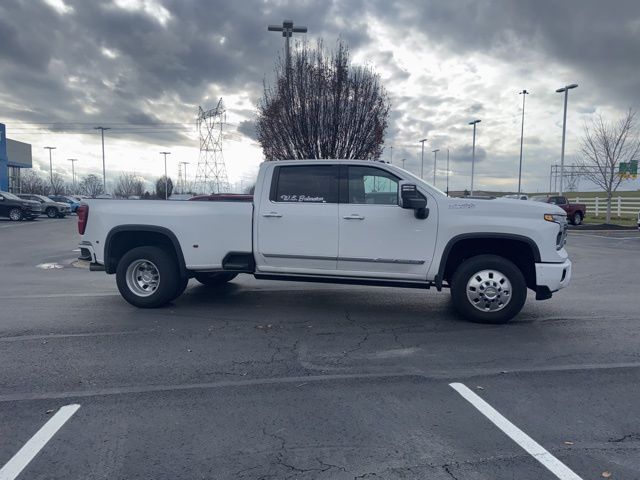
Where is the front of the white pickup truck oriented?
to the viewer's right

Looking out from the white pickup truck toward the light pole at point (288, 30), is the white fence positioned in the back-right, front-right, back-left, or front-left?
front-right

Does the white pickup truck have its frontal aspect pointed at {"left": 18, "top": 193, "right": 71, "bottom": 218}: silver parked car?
no

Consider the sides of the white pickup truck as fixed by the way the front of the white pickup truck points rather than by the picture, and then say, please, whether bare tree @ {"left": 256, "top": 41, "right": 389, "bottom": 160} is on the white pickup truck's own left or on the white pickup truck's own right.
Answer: on the white pickup truck's own left

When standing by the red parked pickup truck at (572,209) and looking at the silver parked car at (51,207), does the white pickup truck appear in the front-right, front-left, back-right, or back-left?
front-left

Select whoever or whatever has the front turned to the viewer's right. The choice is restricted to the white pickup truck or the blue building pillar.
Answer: the white pickup truck

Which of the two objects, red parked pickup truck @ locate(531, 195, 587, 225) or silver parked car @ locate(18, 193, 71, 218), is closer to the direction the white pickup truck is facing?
the red parked pickup truck

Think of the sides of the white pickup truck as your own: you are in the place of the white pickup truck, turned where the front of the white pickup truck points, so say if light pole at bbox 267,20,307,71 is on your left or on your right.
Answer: on your left

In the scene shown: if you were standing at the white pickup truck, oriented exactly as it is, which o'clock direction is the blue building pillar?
The blue building pillar is roughly at 8 o'clock from the white pickup truck.
